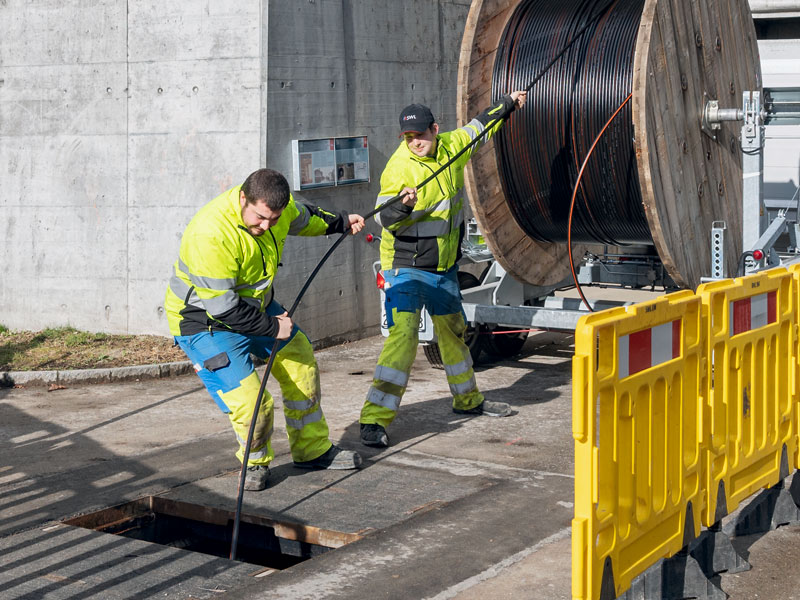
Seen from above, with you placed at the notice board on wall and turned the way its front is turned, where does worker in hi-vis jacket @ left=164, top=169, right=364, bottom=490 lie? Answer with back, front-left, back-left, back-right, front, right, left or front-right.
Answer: front-right

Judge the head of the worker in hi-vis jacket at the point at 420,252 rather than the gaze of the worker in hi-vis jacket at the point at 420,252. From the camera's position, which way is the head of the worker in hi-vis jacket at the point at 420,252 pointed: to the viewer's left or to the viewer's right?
to the viewer's left

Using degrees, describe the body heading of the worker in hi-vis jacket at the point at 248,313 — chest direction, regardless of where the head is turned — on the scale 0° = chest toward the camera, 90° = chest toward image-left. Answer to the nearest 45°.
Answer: approximately 315°

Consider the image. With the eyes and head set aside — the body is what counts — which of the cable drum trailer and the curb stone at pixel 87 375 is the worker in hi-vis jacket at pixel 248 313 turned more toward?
the cable drum trailer

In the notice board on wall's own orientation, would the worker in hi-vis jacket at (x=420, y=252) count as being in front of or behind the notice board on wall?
in front

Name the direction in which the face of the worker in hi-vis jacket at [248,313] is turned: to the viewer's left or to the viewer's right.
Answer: to the viewer's right

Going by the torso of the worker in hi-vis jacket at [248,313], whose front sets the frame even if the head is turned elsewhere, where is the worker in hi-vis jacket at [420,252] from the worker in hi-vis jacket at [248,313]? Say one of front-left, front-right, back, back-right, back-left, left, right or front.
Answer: left

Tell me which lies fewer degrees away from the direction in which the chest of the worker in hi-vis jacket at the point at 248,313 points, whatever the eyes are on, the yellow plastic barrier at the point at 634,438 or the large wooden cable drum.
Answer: the yellow plastic barrier

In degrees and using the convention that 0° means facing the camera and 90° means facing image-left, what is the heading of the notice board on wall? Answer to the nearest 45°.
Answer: approximately 315°

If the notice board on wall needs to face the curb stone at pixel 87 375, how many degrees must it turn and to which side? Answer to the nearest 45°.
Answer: approximately 90° to its right

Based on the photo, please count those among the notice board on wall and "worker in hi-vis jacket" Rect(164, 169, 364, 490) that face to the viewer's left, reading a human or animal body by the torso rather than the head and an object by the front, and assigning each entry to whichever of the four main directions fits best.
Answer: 0

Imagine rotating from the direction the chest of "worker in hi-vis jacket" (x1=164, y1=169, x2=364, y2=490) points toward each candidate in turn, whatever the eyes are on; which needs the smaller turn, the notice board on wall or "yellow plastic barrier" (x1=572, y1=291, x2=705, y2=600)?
the yellow plastic barrier
